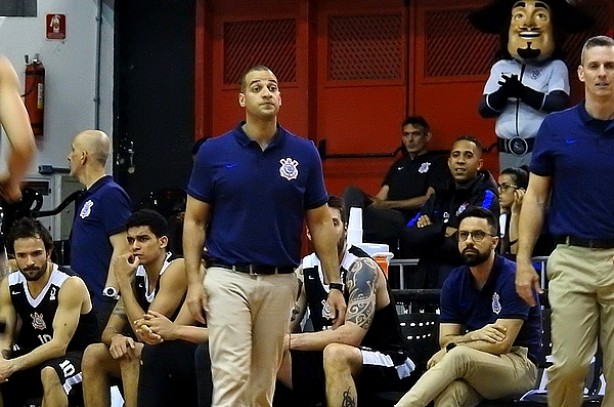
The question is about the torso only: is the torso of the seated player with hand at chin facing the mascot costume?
no

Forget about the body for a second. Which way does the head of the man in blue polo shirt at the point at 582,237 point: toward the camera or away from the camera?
toward the camera

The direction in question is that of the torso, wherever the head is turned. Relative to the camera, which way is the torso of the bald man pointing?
to the viewer's left

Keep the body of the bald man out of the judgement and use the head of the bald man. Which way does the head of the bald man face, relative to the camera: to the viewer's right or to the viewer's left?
to the viewer's left

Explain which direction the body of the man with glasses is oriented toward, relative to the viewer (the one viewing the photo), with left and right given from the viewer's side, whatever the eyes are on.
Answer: facing the viewer and to the left of the viewer

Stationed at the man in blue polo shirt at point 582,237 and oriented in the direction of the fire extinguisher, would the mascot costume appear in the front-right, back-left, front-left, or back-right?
front-right

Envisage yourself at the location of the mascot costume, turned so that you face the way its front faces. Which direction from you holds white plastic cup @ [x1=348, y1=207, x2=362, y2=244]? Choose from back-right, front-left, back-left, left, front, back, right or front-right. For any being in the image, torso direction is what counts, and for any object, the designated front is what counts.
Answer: front-right

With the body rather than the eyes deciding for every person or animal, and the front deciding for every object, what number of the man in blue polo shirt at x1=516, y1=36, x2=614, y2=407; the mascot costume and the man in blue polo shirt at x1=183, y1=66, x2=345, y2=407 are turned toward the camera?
3

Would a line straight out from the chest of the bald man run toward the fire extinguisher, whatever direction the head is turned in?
no

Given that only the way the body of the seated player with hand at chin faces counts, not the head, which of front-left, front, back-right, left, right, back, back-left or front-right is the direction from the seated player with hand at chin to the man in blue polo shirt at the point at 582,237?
left

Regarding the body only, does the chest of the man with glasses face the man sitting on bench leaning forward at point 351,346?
no

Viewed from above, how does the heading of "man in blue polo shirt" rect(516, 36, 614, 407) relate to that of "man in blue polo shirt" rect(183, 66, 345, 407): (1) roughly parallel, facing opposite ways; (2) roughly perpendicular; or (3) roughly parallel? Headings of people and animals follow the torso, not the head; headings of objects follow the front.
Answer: roughly parallel

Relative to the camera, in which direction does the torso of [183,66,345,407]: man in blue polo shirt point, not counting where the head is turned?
toward the camera
